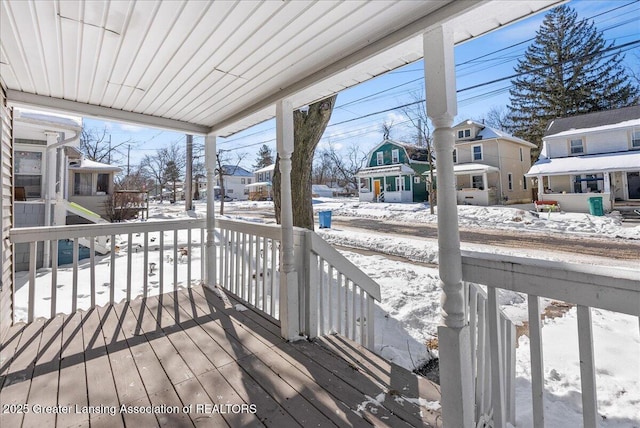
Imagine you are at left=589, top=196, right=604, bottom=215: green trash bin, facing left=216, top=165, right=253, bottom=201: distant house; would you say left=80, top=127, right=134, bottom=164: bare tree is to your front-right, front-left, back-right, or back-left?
front-left

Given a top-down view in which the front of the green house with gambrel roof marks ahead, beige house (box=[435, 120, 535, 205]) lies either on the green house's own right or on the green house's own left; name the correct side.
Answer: on the green house's own left

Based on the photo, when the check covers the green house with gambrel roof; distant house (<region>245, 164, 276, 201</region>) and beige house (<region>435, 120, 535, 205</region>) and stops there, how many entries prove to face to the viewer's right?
0

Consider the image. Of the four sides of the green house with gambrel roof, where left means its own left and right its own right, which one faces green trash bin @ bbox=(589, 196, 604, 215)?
left

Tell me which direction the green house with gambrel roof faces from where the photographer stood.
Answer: facing the viewer and to the left of the viewer

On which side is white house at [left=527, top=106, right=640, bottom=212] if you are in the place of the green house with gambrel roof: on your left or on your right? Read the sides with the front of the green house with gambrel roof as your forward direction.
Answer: on your left

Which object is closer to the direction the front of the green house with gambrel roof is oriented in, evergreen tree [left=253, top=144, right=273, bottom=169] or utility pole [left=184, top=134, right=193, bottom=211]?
the utility pole

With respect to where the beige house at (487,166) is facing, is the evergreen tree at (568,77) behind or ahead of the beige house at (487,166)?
behind

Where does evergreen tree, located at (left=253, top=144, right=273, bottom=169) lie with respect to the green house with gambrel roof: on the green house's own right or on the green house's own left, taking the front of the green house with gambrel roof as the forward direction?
on the green house's own right

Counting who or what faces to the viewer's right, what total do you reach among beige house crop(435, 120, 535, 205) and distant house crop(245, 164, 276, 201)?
0

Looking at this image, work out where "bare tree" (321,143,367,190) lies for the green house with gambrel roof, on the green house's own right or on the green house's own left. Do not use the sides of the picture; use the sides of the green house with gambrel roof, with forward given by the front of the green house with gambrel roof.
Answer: on the green house's own right

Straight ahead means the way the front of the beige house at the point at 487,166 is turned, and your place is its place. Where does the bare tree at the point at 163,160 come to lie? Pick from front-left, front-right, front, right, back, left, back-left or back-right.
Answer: front-right

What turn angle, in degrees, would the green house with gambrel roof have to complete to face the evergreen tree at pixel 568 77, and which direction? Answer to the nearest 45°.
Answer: approximately 135° to its left

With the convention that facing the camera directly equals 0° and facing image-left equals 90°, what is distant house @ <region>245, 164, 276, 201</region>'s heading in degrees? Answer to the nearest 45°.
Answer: approximately 45°

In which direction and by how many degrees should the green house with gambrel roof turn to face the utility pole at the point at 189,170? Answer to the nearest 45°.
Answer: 0° — it already faces it
